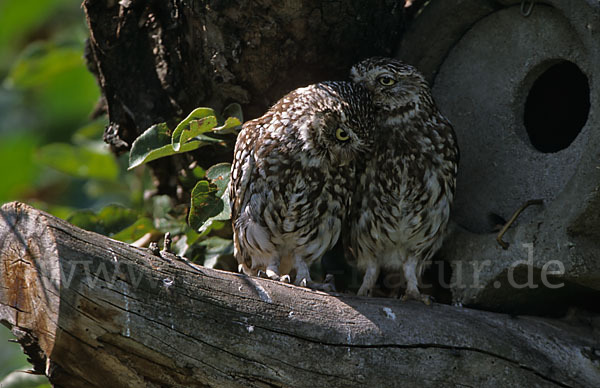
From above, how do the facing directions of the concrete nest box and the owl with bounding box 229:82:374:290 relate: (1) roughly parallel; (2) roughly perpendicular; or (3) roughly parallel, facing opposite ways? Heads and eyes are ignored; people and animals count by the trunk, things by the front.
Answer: roughly perpendicular

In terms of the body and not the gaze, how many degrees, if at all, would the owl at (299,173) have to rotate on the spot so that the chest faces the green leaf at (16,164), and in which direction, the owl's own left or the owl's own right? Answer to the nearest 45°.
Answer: approximately 180°

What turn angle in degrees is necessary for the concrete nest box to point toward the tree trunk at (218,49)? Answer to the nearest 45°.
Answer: approximately 45° to its right

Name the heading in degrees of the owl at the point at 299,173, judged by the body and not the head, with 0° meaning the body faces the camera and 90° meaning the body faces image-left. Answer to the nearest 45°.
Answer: approximately 315°

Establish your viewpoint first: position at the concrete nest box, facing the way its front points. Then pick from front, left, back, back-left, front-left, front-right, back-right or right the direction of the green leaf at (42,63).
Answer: front-right

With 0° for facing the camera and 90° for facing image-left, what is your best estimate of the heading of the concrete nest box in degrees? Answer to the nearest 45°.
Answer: approximately 45°

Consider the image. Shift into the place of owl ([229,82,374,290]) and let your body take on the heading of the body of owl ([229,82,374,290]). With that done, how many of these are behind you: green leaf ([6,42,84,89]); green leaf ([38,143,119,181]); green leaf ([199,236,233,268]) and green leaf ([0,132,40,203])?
4
